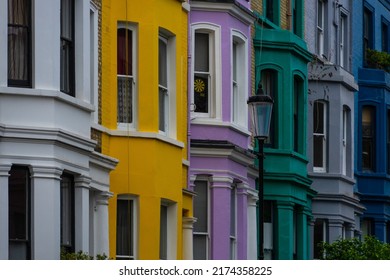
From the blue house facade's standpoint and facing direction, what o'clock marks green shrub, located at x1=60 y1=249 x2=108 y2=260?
The green shrub is roughly at 2 o'clock from the blue house facade.

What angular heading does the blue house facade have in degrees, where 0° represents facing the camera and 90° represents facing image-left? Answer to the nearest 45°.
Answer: approximately 315°

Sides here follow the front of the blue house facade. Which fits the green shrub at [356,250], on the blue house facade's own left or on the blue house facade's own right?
on the blue house facade's own right
